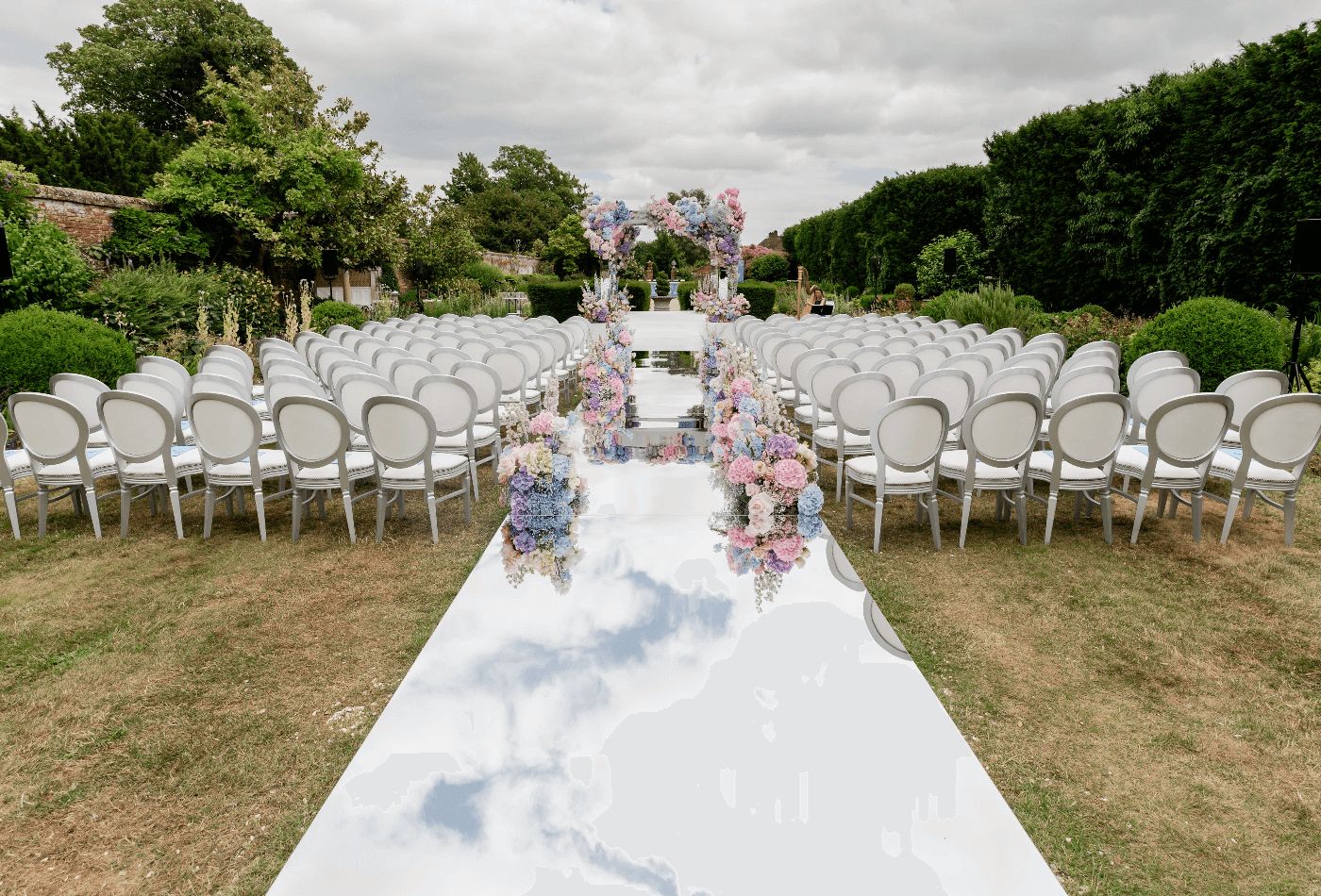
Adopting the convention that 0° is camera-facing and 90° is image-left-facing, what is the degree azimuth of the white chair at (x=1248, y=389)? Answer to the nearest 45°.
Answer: approximately 135°

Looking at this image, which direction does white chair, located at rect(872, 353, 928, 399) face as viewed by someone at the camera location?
facing away from the viewer and to the left of the viewer

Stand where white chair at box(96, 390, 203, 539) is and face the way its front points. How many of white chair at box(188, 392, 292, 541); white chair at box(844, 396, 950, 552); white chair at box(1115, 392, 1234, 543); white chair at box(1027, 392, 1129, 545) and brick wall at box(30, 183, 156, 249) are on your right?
4

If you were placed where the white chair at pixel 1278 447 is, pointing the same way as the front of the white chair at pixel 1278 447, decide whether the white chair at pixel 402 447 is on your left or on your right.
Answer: on your left

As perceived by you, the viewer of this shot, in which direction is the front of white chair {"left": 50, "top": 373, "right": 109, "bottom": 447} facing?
facing away from the viewer and to the right of the viewer

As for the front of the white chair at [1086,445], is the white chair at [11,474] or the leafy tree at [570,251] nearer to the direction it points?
the leafy tree

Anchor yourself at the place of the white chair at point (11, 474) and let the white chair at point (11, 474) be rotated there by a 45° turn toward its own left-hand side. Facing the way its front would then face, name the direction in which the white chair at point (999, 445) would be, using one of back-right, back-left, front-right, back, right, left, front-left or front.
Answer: back-right

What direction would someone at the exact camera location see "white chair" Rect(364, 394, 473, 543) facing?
facing away from the viewer and to the right of the viewer

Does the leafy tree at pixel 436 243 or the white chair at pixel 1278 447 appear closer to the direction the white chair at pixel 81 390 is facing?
the leafy tree
